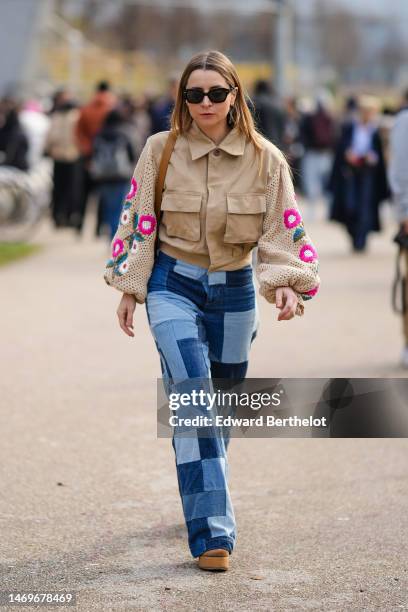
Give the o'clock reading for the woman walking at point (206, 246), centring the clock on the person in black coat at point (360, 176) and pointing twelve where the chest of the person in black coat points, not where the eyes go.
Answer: The woman walking is roughly at 12 o'clock from the person in black coat.

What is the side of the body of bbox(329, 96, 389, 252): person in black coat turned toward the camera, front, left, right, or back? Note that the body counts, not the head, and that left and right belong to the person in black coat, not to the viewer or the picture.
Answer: front

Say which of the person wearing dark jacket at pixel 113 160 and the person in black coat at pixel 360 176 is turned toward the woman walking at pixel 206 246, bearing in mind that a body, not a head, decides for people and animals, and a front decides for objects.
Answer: the person in black coat

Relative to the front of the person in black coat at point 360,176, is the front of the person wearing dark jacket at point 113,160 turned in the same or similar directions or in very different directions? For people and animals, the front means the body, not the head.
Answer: very different directions

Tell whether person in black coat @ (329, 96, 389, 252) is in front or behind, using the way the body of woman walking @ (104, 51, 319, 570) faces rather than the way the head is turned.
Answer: behind

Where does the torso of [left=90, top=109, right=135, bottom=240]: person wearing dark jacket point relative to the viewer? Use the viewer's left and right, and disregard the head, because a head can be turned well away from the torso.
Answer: facing away from the viewer

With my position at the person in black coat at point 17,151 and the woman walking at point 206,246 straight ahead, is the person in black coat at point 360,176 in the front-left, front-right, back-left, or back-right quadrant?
front-left

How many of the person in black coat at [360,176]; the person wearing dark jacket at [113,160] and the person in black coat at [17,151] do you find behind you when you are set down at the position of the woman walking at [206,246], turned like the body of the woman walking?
3

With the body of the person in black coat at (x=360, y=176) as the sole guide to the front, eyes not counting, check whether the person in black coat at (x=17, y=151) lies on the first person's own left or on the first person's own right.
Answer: on the first person's own right

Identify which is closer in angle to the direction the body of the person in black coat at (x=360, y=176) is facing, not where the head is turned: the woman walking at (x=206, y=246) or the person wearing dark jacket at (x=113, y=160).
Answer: the woman walking

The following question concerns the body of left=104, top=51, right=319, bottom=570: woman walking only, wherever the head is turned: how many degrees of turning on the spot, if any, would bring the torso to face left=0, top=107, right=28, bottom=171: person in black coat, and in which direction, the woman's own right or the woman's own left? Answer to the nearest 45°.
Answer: approximately 180°

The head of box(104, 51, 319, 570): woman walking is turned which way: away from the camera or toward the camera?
toward the camera

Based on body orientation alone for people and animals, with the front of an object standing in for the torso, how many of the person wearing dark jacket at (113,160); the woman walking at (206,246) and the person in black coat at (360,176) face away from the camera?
1

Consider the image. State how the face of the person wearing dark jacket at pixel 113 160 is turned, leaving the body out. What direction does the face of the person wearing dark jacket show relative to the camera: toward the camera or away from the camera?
away from the camera

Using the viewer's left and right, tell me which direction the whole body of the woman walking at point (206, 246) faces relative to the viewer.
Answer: facing the viewer
